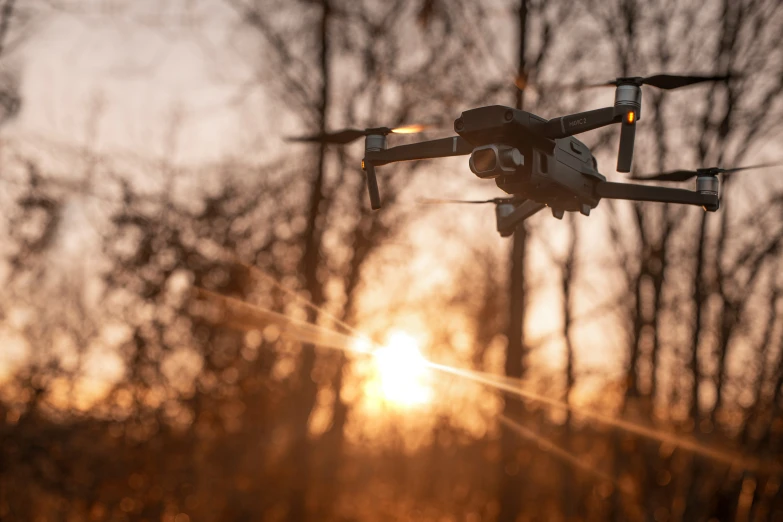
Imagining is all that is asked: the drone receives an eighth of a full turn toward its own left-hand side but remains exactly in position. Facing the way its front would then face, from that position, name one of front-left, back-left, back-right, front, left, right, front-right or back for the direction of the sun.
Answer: back

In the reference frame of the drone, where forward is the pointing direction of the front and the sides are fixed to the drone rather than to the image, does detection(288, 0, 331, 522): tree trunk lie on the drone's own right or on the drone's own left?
on the drone's own right
